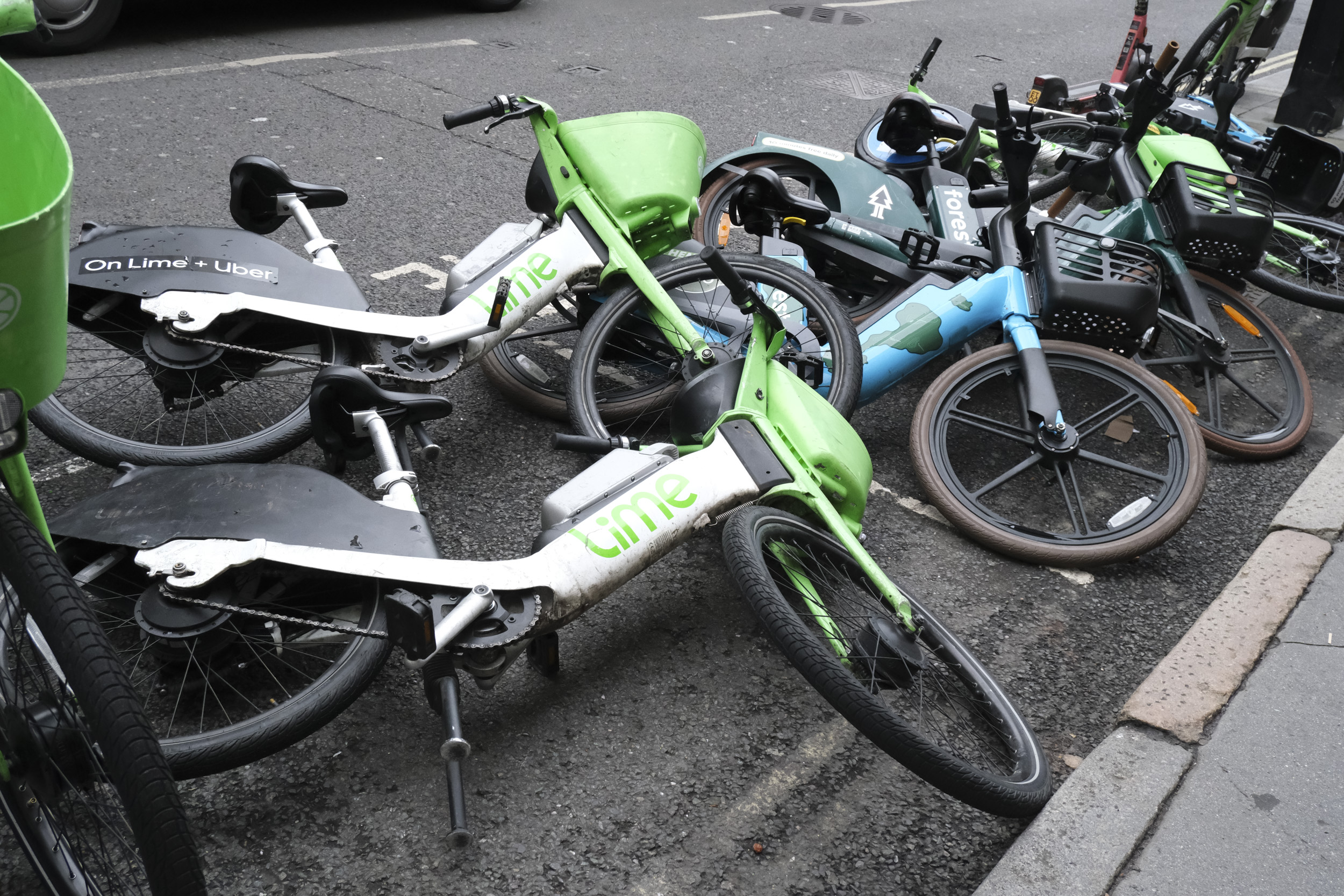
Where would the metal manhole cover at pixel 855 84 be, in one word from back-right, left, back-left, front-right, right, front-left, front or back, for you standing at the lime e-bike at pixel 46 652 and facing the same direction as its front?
left

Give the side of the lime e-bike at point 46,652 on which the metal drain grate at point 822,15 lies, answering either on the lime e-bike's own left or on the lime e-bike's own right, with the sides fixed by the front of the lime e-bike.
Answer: on the lime e-bike's own left

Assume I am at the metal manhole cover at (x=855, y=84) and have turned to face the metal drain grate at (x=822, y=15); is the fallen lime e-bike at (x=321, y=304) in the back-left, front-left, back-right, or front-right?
back-left

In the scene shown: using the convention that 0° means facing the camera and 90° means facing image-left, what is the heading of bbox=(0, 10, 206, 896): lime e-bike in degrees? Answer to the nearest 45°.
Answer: approximately 315°
